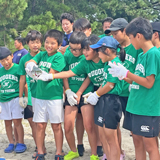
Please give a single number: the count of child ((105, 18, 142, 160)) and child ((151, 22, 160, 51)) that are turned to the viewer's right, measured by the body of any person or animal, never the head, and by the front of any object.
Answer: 0

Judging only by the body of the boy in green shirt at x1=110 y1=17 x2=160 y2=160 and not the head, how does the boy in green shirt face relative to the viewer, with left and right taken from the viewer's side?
facing the viewer and to the left of the viewer

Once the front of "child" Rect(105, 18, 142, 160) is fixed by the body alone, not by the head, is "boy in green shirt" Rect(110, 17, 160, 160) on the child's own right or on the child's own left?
on the child's own left

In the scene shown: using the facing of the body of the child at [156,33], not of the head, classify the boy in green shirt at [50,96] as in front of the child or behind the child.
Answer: in front

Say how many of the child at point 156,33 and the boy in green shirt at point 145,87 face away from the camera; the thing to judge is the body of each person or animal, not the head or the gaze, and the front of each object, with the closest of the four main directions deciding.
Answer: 0

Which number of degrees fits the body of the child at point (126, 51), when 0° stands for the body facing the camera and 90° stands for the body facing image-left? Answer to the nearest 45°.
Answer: approximately 45°

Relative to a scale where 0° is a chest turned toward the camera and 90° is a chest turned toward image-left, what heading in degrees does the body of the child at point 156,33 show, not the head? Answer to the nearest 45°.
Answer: approximately 90°

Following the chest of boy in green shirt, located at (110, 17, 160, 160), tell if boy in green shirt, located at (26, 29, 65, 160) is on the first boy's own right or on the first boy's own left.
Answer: on the first boy's own right

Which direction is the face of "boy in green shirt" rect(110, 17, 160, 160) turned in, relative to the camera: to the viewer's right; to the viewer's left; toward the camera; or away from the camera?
to the viewer's left
